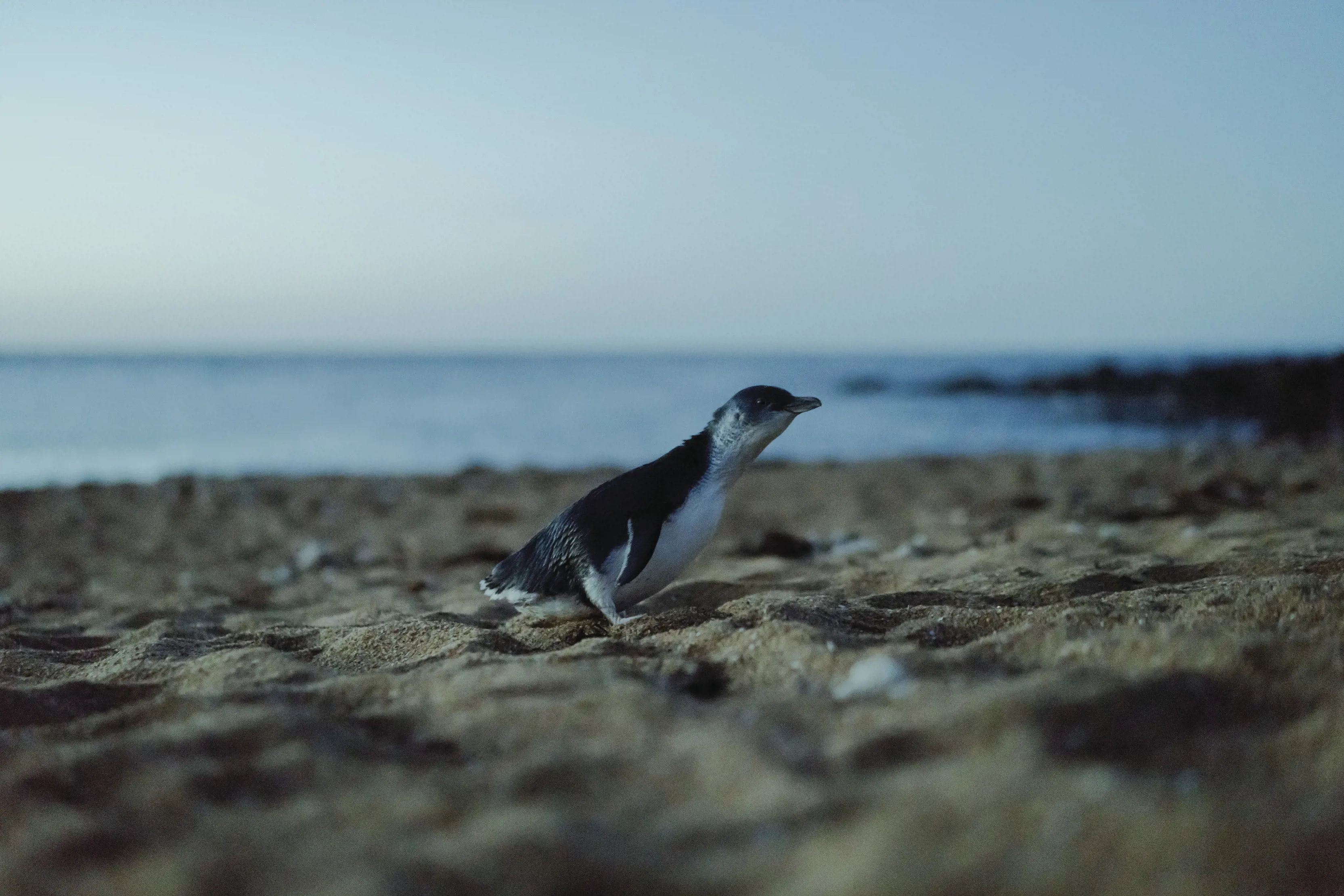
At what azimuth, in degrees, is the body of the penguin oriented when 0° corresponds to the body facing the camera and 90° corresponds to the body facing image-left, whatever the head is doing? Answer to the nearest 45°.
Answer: approximately 270°

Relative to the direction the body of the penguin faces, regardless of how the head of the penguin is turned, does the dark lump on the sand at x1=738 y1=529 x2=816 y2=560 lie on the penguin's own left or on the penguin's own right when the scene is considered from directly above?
on the penguin's own left

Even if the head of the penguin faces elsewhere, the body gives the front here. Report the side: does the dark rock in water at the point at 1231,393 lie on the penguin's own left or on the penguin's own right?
on the penguin's own left

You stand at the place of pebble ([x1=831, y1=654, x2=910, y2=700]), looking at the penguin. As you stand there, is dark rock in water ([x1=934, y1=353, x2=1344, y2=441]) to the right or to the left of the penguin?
right

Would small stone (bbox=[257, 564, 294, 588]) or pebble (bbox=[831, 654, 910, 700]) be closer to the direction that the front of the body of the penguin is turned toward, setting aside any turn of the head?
the pebble

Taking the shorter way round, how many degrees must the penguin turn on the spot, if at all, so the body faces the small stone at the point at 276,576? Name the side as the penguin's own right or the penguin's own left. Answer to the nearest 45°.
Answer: approximately 135° to the penguin's own left

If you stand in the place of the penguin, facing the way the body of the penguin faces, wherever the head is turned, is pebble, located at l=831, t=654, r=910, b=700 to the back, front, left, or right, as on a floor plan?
right

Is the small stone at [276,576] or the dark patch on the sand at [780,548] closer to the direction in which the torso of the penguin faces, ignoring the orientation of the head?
the dark patch on the sand
